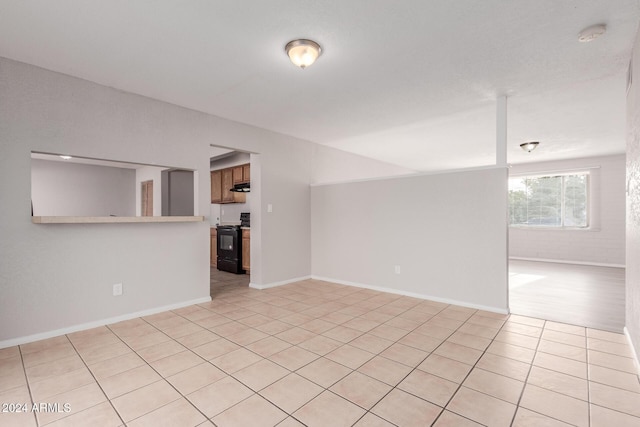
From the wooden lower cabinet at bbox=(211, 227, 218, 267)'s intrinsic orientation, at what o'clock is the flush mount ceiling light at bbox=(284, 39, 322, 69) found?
The flush mount ceiling light is roughly at 10 o'clock from the wooden lower cabinet.

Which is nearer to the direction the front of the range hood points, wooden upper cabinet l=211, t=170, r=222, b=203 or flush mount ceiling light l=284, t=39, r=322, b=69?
the flush mount ceiling light

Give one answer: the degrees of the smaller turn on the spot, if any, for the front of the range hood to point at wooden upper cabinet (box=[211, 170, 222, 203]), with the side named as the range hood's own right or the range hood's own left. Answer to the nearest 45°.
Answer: approximately 90° to the range hood's own right

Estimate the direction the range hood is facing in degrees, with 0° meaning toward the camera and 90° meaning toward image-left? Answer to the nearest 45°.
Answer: approximately 45°

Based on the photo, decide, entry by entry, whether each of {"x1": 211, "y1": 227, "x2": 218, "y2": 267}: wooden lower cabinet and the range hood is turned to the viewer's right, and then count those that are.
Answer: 0

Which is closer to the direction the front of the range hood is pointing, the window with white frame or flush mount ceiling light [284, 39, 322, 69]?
the flush mount ceiling light

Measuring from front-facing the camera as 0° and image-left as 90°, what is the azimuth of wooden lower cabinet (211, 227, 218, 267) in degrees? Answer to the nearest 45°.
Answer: approximately 45°

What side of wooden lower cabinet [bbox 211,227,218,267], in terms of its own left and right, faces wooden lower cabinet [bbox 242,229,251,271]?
left

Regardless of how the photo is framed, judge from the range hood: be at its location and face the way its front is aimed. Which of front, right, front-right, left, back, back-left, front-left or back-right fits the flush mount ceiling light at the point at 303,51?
front-left

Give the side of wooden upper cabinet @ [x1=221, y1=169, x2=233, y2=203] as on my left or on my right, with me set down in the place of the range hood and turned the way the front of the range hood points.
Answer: on my right

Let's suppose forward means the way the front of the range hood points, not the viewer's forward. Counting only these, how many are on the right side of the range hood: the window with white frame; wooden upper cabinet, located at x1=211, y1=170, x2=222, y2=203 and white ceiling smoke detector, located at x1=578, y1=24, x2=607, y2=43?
1
